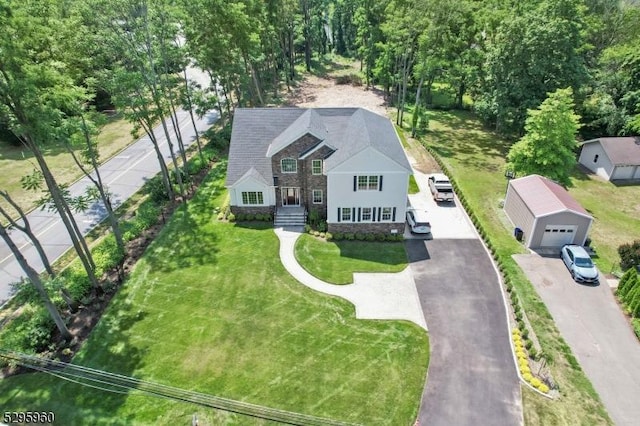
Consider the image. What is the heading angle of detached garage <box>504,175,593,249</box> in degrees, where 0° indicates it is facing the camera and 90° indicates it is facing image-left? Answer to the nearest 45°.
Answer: approximately 315°

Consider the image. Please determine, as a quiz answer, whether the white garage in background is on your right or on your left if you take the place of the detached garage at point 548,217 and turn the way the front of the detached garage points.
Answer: on your left

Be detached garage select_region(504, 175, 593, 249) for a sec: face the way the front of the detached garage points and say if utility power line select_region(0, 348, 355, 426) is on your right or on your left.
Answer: on your right

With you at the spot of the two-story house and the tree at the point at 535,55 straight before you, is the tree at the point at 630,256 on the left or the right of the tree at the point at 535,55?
right

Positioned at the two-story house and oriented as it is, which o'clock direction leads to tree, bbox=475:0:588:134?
The tree is roughly at 8 o'clock from the two-story house.

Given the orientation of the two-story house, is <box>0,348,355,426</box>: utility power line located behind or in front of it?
in front

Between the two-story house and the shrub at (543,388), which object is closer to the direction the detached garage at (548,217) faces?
the shrub

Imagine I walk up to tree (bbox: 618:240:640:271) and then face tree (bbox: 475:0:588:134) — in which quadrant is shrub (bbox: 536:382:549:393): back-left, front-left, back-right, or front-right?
back-left

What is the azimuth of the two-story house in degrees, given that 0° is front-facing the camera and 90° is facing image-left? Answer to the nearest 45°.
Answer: approximately 0°

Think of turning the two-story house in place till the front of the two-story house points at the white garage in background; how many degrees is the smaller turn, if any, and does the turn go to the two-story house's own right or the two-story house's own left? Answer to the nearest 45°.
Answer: approximately 90° to the two-story house's own left

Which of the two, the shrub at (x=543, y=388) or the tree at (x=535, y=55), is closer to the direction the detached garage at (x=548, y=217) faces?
the shrub

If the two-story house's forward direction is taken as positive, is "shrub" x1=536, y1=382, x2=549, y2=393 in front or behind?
in front

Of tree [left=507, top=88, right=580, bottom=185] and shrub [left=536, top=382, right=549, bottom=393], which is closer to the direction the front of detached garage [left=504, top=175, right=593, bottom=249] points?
the shrub

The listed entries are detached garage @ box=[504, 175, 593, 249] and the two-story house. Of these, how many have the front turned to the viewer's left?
0
